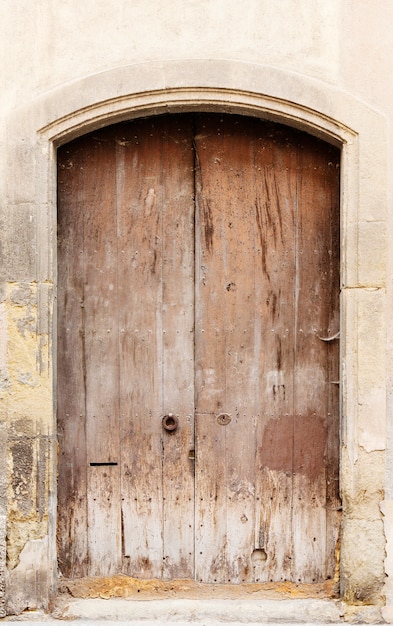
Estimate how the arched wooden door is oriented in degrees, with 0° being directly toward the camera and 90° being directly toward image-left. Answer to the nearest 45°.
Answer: approximately 0°
